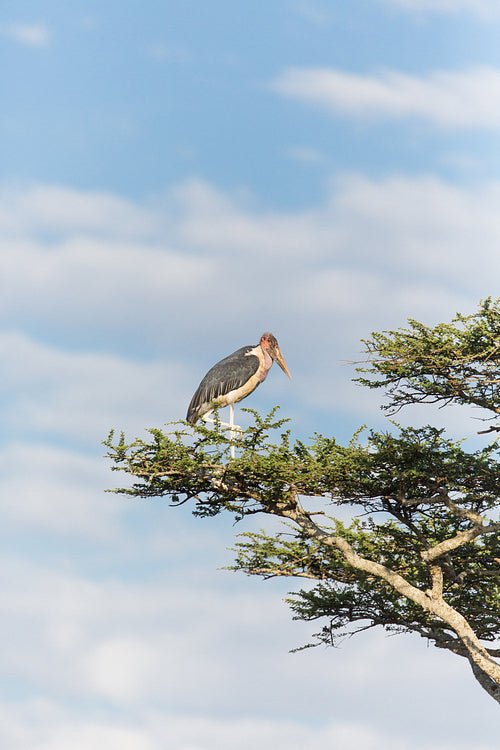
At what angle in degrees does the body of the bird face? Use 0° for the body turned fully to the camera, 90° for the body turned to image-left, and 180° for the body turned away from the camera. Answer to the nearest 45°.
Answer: approximately 270°
